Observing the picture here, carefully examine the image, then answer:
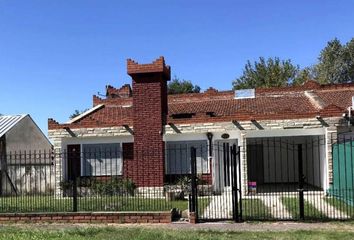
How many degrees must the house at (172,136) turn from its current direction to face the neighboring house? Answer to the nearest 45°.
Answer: approximately 135° to its right

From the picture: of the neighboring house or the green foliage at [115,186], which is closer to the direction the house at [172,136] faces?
the green foliage

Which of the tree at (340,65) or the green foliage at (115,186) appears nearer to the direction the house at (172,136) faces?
the green foliage

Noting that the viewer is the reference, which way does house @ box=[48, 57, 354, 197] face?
facing the viewer

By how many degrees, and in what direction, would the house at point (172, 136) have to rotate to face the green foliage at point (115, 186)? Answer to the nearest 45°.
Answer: approximately 45° to its right
